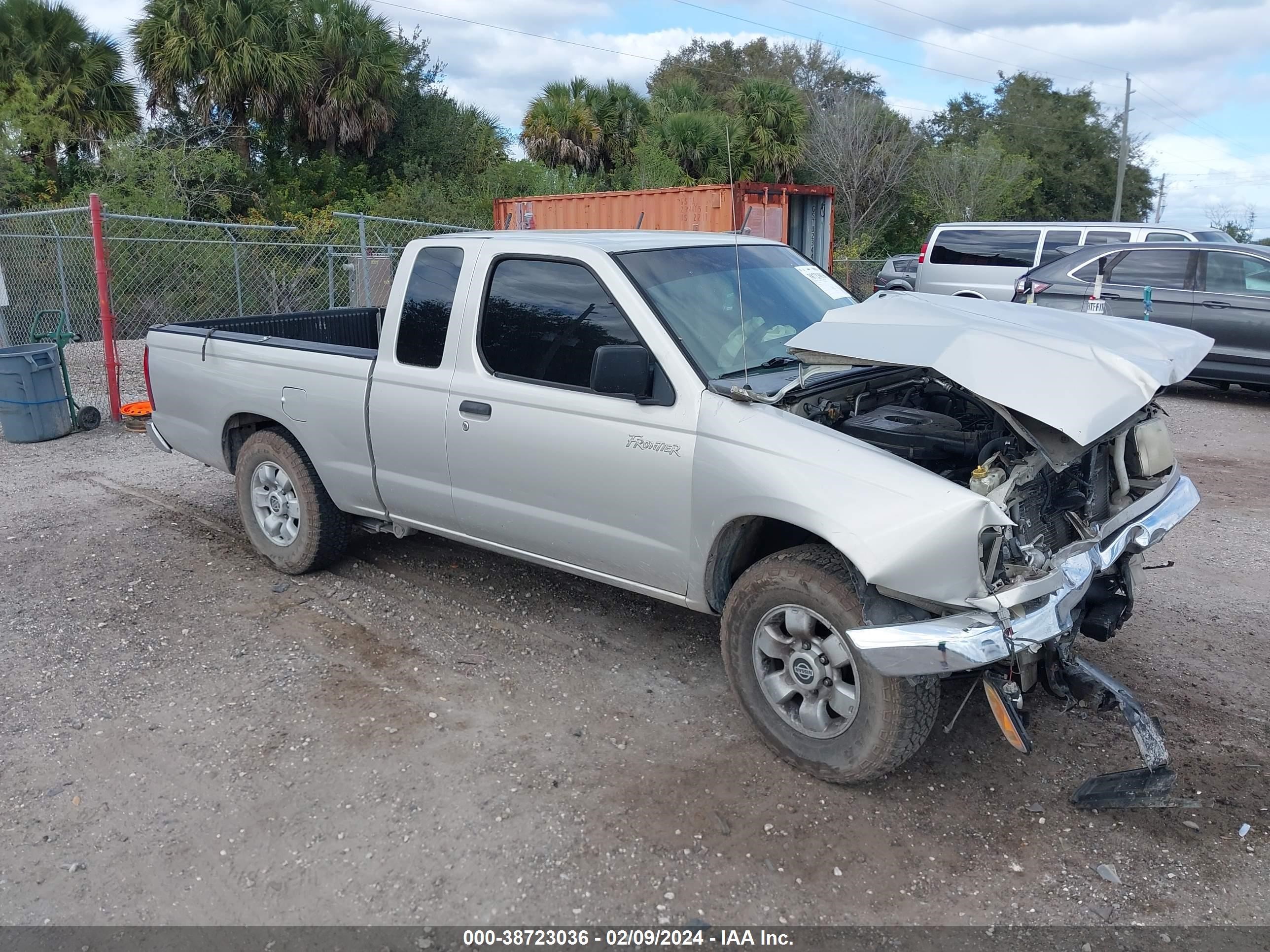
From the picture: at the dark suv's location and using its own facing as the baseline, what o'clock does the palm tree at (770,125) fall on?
The palm tree is roughly at 8 o'clock from the dark suv.

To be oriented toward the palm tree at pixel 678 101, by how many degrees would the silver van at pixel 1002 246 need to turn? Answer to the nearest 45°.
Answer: approximately 135° to its left

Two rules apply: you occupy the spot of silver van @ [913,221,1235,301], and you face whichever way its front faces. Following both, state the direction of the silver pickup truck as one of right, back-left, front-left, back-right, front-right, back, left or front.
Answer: right

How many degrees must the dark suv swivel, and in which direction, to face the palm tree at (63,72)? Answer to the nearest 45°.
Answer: approximately 180°

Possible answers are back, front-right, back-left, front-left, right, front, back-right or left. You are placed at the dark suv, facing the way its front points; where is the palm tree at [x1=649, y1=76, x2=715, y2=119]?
back-left

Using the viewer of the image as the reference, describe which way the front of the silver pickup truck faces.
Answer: facing the viewer and to the right of the viewer

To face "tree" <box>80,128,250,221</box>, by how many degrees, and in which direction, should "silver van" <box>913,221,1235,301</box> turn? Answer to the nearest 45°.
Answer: approximately 180°

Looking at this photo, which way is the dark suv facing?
to the viewer's right

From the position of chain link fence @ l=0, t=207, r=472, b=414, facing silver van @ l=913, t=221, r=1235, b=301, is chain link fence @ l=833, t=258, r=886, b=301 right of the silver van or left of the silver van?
left

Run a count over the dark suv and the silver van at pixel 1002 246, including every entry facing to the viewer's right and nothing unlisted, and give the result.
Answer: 2

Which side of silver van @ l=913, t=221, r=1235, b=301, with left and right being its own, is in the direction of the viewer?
right
